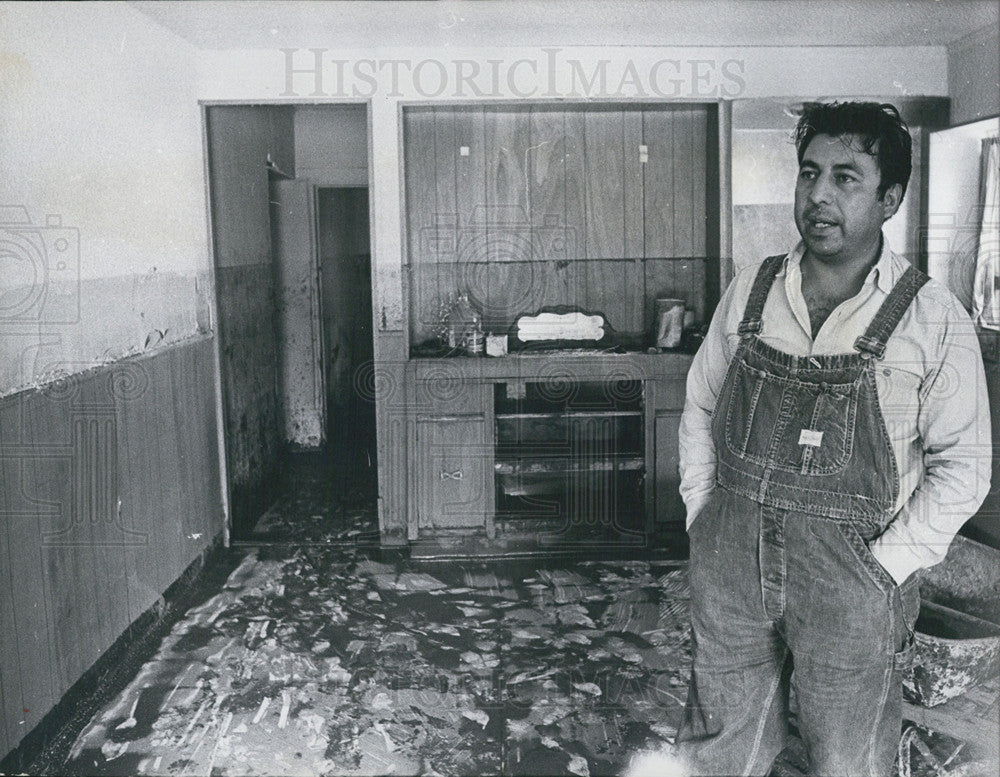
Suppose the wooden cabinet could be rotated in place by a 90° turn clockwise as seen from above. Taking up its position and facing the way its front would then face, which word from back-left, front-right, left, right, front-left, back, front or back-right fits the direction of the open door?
front-right

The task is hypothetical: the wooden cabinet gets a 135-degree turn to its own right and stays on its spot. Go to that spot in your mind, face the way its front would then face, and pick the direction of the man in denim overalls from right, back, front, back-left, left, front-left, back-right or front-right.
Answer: back-left

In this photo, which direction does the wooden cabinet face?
toward the camera

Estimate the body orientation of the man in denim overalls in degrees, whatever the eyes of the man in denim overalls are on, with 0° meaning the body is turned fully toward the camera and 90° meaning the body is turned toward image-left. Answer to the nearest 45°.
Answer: approximately 45°

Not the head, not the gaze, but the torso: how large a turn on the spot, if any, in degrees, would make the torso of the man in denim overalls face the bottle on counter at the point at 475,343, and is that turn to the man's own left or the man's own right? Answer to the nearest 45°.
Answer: approximately 90° to the man's own right

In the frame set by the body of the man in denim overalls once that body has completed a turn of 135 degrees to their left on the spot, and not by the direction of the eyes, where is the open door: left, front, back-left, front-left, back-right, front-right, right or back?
back-left
